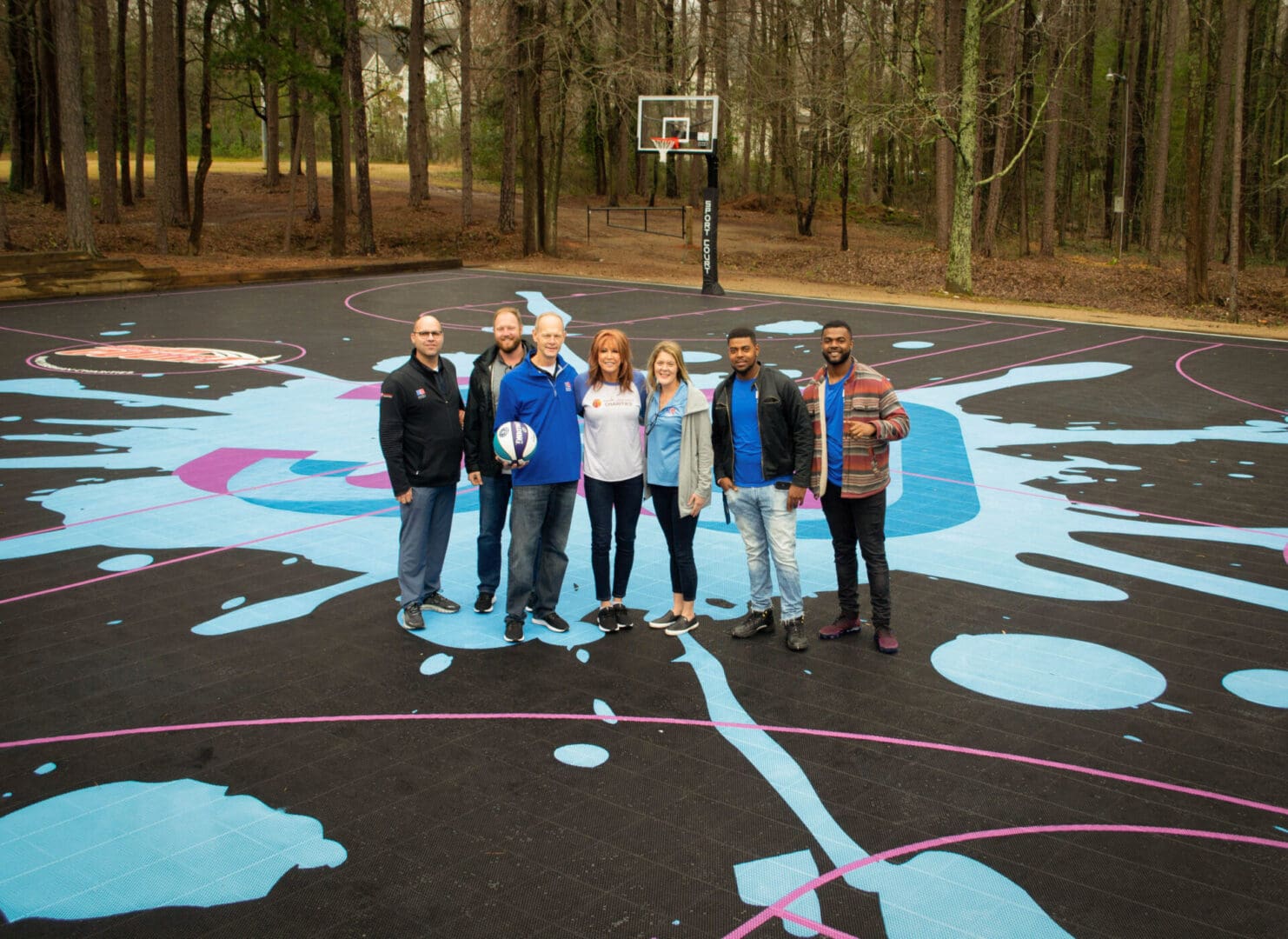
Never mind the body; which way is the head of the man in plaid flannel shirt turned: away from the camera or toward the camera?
toward the camera

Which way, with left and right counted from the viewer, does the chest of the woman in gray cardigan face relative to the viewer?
facing the viewer and to the left of the viewer

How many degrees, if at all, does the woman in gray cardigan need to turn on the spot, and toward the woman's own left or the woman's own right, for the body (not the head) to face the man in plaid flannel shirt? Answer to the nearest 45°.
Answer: approximately 135° to the woman's own left
